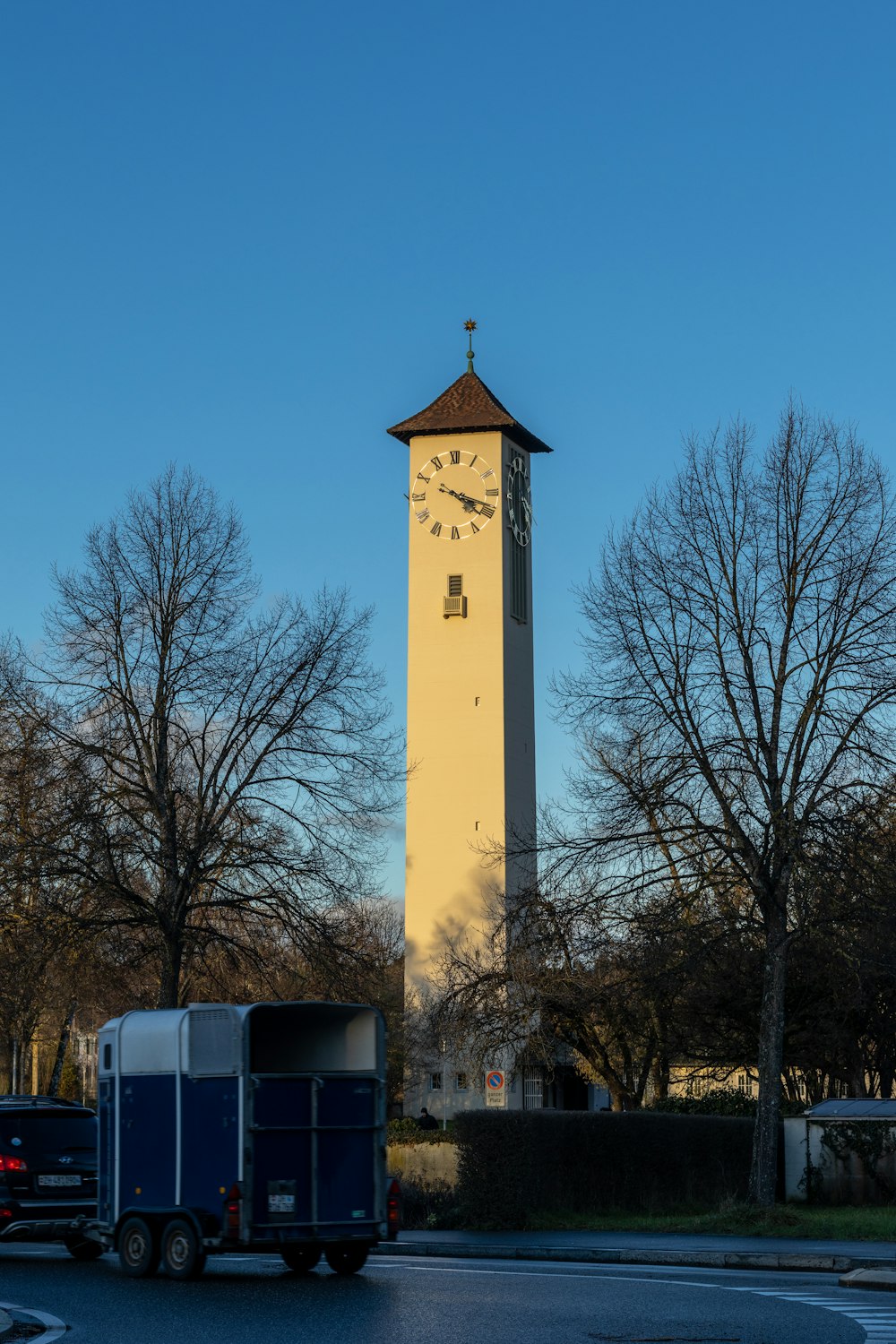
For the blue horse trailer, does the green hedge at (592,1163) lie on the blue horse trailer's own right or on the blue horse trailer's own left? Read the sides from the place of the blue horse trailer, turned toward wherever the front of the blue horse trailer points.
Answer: on the blue horse trailer's own right

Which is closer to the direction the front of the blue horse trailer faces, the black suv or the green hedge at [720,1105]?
the black suv

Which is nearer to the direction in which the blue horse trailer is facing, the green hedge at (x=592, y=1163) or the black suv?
the black suv

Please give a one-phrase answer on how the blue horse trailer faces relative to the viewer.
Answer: facing away from the viewer and to the left of the viewer

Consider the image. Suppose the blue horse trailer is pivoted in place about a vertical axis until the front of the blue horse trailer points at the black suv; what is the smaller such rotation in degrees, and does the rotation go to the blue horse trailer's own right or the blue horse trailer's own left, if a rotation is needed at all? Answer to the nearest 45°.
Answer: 0° — it already faces it
